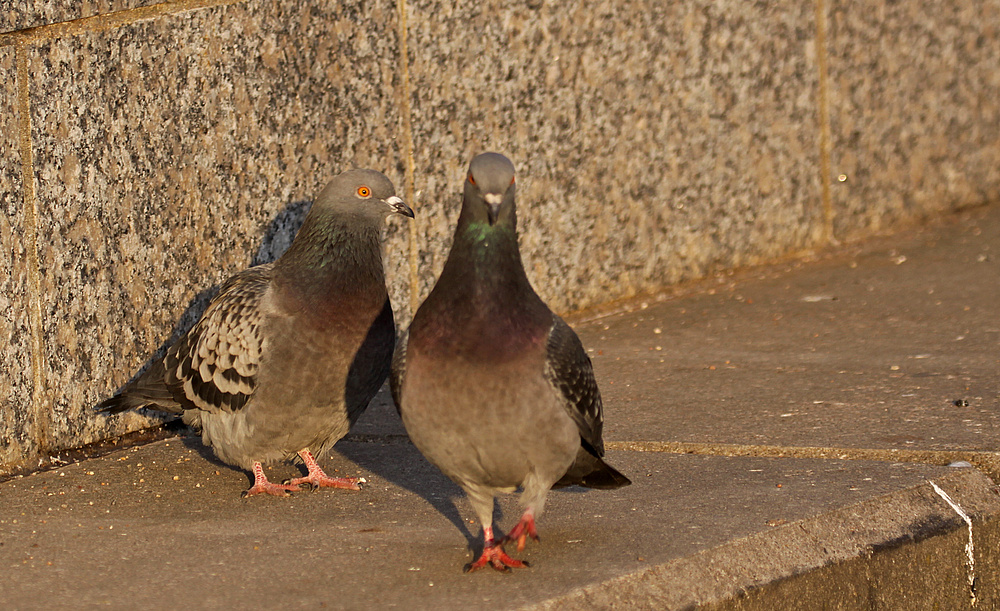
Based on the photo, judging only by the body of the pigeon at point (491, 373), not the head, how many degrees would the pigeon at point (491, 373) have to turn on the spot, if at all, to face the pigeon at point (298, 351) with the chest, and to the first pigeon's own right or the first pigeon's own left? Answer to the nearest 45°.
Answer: approximately 135° to the first pigeon's own right

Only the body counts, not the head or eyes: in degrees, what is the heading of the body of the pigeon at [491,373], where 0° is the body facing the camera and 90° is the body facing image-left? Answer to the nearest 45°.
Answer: approximately 0°
